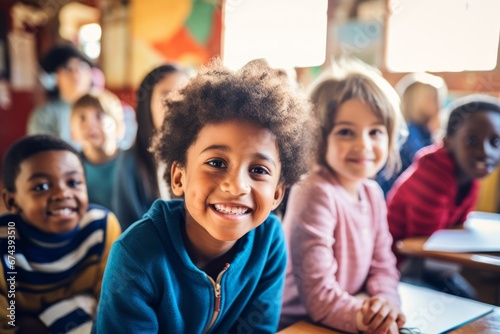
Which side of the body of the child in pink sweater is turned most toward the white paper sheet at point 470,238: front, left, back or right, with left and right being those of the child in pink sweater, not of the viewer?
left

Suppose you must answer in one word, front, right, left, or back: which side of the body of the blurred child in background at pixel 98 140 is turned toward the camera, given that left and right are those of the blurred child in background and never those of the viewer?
front

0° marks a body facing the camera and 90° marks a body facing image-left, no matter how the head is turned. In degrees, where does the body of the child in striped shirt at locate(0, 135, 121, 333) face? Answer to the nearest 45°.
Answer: approximately 0°

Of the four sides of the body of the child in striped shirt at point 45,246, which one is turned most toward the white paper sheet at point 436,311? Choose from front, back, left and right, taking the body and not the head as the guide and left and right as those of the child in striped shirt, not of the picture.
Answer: left

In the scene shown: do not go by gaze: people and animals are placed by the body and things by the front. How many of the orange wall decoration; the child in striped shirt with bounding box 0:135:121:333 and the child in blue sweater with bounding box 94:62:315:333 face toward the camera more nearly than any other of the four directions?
3

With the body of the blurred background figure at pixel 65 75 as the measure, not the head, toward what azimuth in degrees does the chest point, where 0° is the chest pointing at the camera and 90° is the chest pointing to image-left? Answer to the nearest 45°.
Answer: approximately 315°

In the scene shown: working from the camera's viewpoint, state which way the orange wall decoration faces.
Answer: facing the viewer

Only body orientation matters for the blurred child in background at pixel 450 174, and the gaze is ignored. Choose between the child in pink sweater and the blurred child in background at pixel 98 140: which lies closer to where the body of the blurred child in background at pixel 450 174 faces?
the child in pink sweater

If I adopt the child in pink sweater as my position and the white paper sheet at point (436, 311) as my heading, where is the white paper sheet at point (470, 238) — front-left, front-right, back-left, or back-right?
front-left

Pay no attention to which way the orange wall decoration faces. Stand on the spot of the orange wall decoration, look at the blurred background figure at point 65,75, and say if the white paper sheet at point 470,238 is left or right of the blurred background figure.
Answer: left

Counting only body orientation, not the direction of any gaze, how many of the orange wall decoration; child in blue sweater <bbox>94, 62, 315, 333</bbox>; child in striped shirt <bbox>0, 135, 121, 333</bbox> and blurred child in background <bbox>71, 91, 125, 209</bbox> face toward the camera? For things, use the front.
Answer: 4

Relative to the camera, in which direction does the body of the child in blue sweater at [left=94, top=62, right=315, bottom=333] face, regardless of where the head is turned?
toward the camera

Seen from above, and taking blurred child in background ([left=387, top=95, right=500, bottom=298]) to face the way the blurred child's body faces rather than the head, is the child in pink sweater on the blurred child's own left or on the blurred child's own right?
on the blurred child's own right
